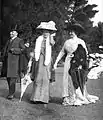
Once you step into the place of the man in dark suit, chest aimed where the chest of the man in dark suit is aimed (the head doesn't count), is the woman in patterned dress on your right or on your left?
on your left

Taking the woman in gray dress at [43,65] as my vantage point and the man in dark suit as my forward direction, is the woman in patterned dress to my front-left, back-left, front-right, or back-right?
back-right

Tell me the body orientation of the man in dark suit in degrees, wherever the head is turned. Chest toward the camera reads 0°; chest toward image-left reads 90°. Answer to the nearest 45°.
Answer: approximately 45°

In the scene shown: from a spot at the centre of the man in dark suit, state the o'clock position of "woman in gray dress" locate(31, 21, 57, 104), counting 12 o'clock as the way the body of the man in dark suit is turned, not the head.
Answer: The woman in gray dress is roughly at 9 o'clock from the man in dark suit.

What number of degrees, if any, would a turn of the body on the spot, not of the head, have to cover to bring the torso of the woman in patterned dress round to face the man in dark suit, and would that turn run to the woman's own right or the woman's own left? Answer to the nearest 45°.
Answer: approximately 45° to the woman's own right

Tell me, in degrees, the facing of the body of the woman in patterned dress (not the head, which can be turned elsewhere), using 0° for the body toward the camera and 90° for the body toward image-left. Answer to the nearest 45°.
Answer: approximately 45°
